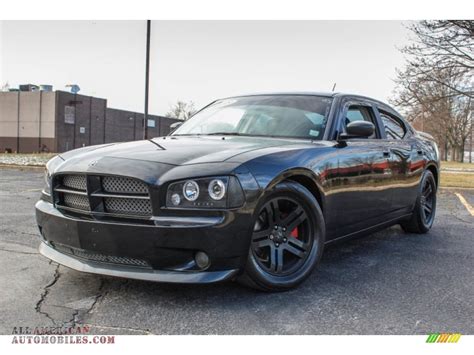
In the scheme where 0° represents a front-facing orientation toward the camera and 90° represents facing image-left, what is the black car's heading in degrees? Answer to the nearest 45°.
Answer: approximately 45°

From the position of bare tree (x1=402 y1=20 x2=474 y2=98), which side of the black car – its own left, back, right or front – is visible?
back

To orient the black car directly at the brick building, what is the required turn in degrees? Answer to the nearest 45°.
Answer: approximately 90° to its right
